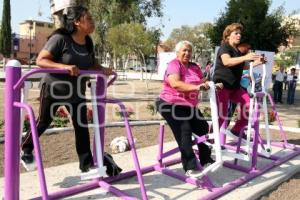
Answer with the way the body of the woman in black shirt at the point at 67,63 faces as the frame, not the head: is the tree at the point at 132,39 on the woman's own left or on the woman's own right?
on the woman's own left

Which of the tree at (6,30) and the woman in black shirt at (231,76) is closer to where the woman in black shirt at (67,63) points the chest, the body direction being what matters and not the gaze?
the woman in black shirt

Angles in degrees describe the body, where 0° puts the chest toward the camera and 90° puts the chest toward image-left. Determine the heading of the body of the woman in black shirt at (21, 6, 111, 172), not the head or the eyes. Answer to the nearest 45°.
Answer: approximately 315°
